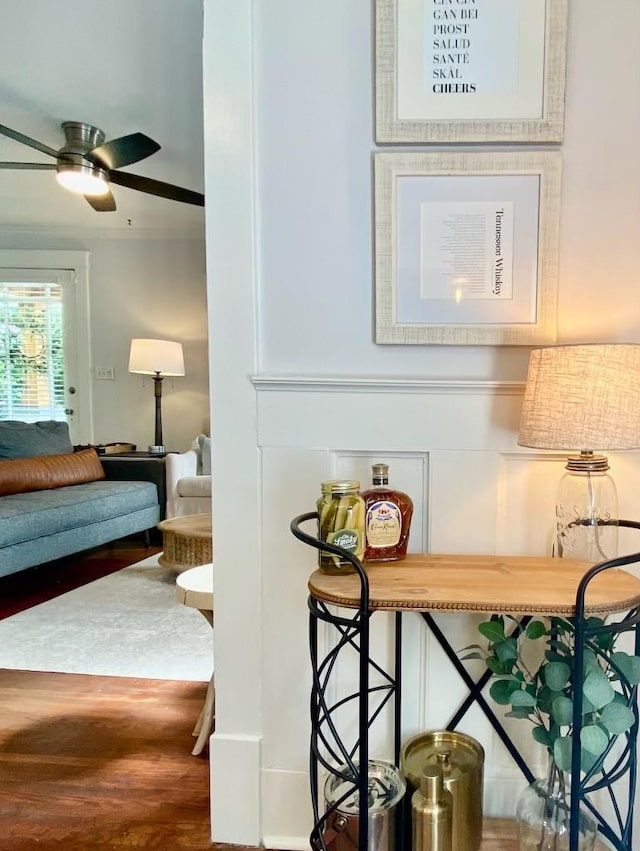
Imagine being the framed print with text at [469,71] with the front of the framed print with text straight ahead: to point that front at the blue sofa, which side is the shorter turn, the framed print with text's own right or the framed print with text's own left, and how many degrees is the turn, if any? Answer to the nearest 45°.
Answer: approximately 135° to the framed print with text's own right

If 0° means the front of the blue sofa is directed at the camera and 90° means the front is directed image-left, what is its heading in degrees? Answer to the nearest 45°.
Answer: approximately 315°

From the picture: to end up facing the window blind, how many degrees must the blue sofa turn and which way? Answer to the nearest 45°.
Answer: approximately 135° to its left
